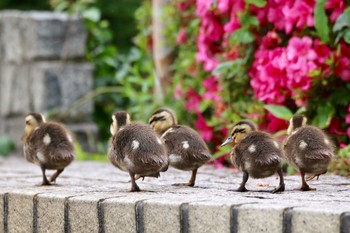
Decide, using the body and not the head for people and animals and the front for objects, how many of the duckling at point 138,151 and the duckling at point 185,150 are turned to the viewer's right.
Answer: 0

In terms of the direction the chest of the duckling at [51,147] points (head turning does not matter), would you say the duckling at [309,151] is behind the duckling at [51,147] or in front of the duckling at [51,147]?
behind

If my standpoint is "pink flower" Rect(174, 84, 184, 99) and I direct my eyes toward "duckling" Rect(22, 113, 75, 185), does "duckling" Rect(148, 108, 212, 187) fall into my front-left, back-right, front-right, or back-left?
front-left

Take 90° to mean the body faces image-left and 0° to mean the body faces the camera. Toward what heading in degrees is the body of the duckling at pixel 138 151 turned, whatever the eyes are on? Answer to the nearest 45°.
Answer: approximately 135°

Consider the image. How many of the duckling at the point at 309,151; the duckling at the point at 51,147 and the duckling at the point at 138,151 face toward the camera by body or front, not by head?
0

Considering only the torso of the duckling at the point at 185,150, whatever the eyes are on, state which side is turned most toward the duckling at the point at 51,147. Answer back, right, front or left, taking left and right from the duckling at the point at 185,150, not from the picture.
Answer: front

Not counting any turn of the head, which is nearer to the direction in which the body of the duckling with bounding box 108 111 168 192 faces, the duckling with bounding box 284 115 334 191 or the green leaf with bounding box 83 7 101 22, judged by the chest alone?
the green leaf

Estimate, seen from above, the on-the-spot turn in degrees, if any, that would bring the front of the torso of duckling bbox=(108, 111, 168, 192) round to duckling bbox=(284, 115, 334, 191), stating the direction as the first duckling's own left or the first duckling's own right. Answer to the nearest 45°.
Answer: approximately 135° to the first duckling's own right

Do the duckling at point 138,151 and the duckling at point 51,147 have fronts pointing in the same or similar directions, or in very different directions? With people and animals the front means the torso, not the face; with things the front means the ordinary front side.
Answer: same or similar directions

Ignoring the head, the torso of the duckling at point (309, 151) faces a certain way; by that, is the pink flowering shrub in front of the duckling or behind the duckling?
in front

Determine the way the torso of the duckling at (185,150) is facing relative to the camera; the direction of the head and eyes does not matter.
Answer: to the viewer's left

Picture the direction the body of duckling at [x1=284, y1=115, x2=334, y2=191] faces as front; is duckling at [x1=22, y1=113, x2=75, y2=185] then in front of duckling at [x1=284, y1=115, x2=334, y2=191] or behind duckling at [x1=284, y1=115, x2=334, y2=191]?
in front
